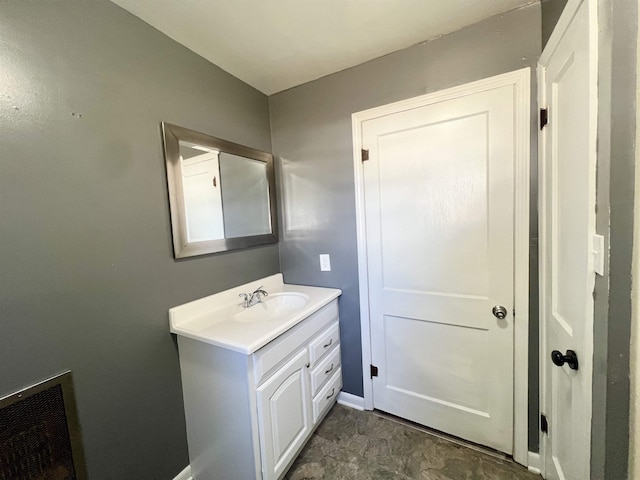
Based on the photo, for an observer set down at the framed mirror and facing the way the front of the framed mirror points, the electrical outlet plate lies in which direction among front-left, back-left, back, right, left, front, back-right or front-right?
front-left

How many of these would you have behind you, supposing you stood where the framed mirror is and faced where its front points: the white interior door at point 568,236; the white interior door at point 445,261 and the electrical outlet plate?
0

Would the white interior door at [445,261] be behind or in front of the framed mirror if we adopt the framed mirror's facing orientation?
in front

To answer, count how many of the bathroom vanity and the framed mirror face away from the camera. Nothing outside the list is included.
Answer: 0

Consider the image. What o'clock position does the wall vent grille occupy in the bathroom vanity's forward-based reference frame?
The wall vent grille is roughly at 4 o'clock from the bathroom vanity.

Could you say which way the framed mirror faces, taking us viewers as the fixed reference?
facing the viewer and to the right of the viewer

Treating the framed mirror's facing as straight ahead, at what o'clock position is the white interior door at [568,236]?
The white interior door is roughly at 12 o'clock from the framed mirror.

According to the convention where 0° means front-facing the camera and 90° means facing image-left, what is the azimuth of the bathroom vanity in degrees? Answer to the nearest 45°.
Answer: approximately 315°

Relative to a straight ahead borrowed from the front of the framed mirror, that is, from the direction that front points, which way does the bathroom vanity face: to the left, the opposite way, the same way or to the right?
the same way

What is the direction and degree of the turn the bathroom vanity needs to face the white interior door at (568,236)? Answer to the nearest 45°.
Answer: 0° — it already faces it

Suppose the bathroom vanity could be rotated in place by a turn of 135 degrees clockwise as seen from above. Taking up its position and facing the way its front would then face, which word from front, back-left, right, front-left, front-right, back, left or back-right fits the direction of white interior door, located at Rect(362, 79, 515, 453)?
back

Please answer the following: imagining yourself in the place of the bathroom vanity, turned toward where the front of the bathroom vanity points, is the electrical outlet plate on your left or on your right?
on your left
